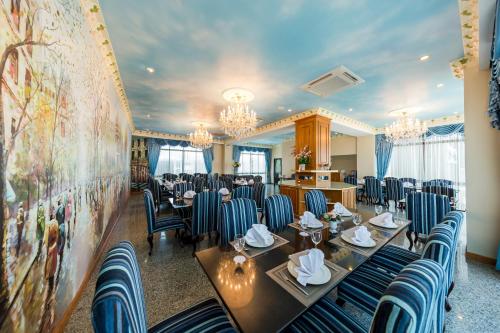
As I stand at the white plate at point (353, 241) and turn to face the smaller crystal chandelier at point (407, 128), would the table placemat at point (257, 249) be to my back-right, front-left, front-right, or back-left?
back-left

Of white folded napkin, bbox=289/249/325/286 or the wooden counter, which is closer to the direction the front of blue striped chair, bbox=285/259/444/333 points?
the white folded napkin

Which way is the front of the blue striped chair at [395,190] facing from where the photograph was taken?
facing away from the viewer and to the right of the viewer

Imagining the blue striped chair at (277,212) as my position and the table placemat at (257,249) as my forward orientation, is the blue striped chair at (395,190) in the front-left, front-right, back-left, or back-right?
back-left

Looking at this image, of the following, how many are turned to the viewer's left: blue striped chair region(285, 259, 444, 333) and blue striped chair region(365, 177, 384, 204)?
1

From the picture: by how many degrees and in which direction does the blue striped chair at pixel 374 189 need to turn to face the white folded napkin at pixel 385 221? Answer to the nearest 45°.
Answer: approximately 135° to its right

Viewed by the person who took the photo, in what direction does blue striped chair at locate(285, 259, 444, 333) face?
facing to the left of the viewer
